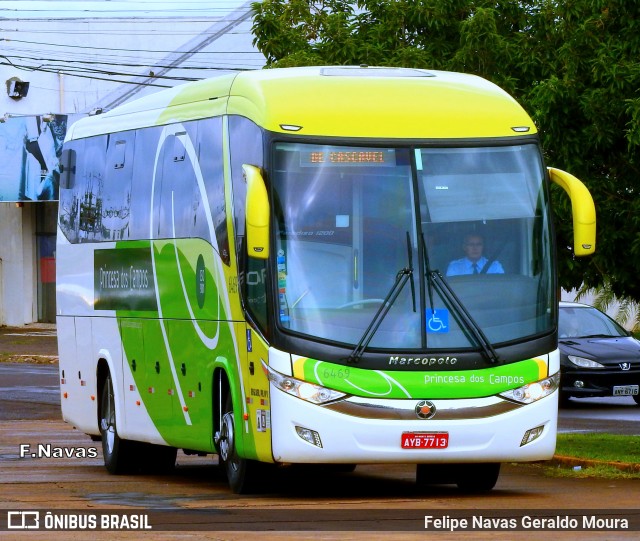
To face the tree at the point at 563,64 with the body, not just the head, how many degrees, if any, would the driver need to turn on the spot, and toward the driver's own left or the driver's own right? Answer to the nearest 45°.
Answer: approximately 180°

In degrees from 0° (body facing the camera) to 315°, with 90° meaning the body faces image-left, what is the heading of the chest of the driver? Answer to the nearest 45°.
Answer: approximately 0°
